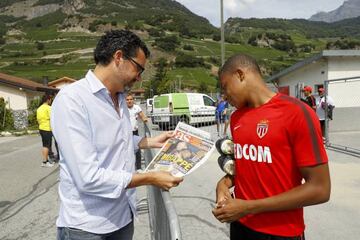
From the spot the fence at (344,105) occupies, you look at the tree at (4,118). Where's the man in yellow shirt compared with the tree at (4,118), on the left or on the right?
left

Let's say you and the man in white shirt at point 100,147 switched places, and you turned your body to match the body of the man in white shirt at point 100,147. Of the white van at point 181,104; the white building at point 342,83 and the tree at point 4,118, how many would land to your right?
0

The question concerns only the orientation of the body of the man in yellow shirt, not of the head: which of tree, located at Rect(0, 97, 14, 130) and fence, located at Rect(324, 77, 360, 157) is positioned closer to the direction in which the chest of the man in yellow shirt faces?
the fence

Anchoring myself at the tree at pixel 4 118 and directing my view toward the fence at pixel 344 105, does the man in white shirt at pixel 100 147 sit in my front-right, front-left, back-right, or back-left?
front-right

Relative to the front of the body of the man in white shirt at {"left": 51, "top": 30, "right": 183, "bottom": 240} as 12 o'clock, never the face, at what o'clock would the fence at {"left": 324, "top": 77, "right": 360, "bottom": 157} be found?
The fence is roughly at 10 o'clock from the man in white shirt.

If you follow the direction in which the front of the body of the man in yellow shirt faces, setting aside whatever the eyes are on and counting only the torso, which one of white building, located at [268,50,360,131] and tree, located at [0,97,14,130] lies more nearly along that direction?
the white building

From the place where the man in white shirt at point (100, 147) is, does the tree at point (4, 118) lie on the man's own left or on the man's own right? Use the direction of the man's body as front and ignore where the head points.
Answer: on the man's own left

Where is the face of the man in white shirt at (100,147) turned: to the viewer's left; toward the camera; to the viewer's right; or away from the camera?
to the viewer's right

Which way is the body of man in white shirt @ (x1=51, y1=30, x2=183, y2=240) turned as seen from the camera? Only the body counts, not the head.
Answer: to the viewer's right

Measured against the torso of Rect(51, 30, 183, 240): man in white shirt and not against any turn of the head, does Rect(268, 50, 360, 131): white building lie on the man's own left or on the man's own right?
on the man's own left

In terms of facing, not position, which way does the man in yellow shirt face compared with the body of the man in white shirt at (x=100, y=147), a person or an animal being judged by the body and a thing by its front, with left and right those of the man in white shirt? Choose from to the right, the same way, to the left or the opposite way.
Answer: the same way
